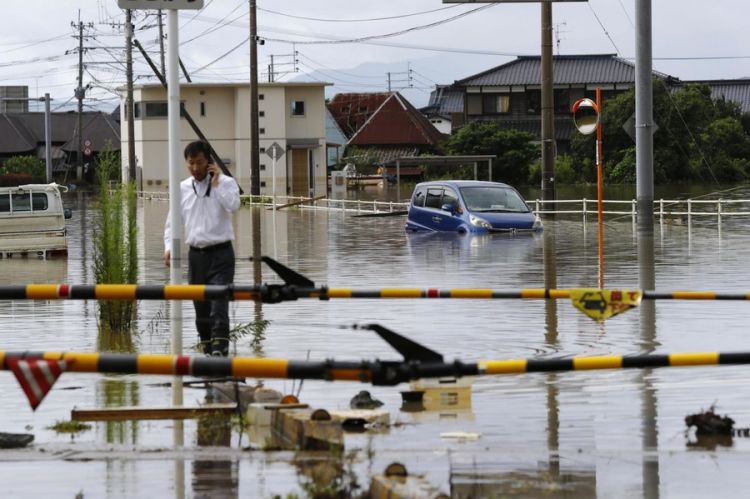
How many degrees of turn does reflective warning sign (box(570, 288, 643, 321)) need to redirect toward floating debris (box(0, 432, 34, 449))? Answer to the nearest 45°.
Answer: approximately 90° to its right

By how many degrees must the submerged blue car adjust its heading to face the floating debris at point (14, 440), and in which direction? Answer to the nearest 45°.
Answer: approximately 45° to its right

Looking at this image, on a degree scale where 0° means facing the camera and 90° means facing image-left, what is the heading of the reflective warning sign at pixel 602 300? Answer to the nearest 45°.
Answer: approximately 0°

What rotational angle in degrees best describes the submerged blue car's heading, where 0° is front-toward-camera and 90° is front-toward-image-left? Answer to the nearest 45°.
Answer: approximately 315°

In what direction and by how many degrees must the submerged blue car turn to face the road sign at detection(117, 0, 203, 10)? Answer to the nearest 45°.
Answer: approximately 45° to its right

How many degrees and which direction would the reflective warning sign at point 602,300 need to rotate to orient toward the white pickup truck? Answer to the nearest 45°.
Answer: approximately 135° to its right

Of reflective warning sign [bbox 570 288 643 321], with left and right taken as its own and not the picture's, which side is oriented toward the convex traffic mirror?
back
